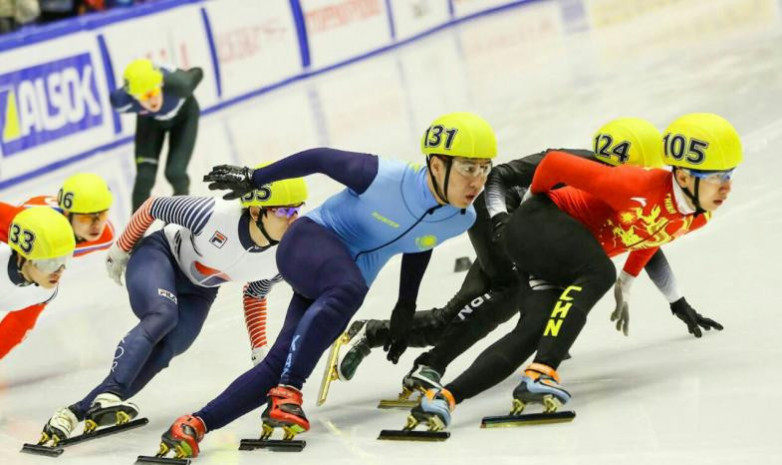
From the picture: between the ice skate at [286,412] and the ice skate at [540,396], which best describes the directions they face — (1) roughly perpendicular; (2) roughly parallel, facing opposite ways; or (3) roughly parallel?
roughly parallel

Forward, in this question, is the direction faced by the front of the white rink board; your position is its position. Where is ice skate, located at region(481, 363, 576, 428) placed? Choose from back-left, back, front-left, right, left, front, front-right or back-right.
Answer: front-right
